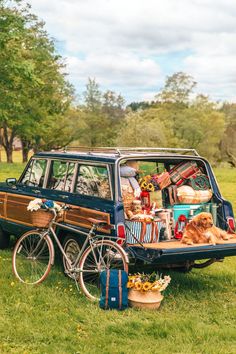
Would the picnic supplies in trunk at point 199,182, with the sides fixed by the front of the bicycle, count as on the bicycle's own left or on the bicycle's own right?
on the bicycle's own right

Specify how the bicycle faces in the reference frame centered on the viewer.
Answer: facing away from the viewer and to the left of the viewer

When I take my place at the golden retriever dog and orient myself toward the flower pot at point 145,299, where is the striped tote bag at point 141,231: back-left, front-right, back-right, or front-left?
front-right

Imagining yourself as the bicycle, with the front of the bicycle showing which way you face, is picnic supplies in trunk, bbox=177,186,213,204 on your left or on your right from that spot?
on your right

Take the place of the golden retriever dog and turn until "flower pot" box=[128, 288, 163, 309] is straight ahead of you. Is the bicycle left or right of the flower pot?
right

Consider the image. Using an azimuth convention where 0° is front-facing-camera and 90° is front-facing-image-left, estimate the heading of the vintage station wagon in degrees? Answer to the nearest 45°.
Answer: approximately 135°

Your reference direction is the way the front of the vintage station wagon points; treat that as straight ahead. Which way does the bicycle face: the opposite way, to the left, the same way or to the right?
the same way

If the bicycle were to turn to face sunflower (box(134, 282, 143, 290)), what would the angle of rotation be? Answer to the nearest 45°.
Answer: approximately 180°

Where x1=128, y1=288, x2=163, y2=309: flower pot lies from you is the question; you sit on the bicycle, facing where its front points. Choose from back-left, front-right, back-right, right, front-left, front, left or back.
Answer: back
